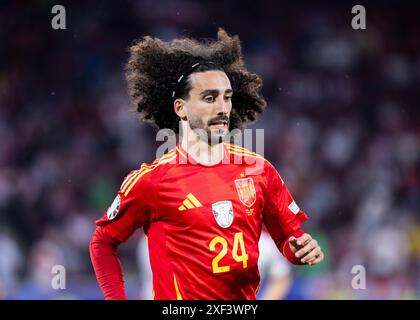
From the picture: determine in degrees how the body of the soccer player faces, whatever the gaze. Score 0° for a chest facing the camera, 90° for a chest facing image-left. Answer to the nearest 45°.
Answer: approximately 315°
